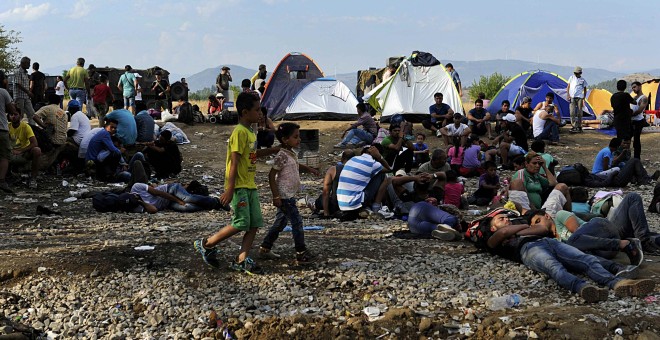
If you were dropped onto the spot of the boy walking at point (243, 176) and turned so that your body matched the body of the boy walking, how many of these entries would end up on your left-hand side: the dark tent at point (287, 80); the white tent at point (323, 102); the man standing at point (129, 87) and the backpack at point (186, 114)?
4

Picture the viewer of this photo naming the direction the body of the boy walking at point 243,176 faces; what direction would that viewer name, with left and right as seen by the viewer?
facing to the right of the viewer

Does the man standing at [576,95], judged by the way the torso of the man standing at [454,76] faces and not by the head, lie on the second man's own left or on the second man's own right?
on the second man's own left
